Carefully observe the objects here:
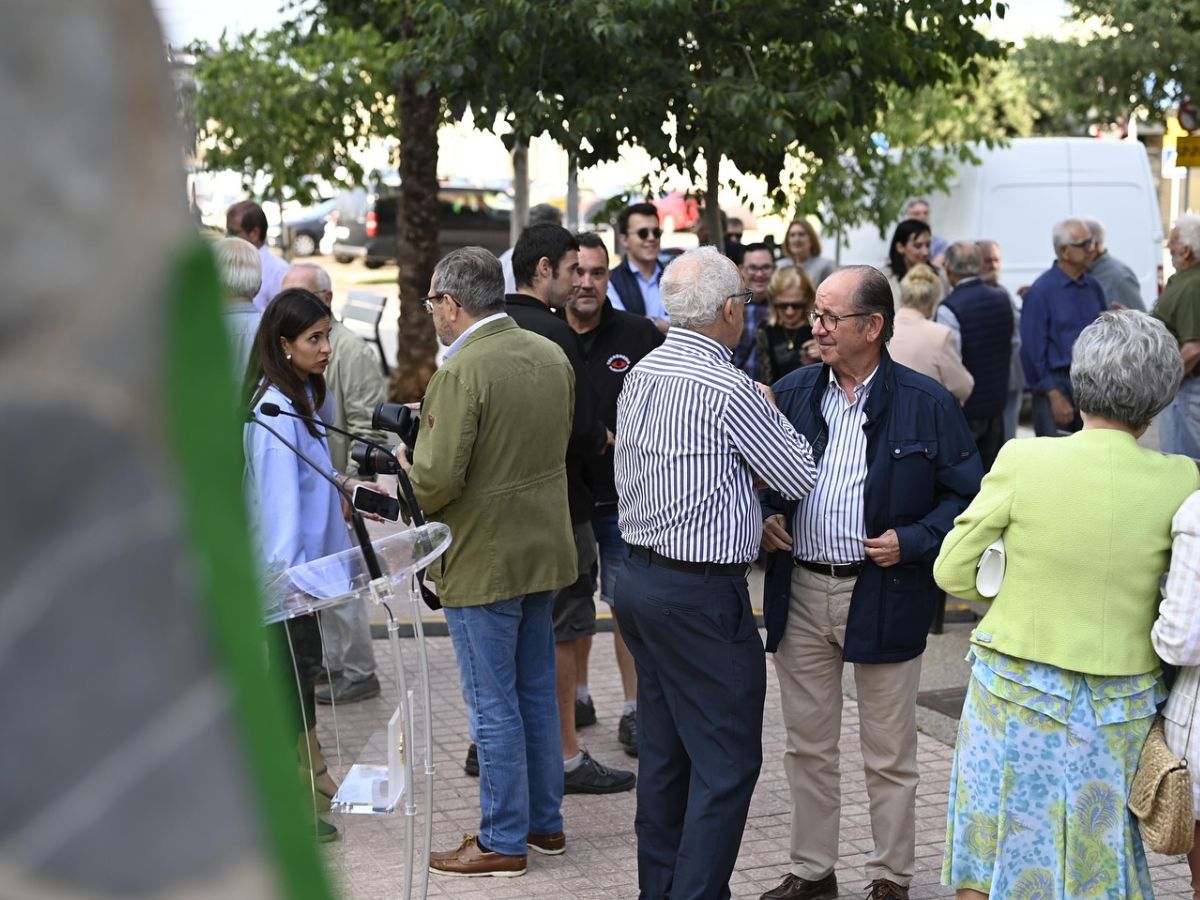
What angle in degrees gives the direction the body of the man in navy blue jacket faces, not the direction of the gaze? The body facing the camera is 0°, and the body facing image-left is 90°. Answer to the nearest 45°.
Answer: approximately 45°

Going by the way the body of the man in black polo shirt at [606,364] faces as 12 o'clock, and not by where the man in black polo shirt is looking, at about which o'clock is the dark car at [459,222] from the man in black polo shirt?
The dark car is roughly at 6 o'clock from the man in black polo shirt.

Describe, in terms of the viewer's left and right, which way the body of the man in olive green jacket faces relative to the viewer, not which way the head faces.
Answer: facing away from the viewer and to the left of the viewer

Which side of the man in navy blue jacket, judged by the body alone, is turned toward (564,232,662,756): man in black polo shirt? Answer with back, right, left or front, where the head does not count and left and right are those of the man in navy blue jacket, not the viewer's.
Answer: right

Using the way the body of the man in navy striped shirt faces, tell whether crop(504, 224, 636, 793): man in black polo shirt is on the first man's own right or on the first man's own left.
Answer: on the first man's own left

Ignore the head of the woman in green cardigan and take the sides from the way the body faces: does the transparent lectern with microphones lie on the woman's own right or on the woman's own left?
on the woman's own left

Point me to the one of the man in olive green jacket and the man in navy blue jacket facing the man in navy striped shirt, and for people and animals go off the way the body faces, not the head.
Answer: the man in navy blue jacket

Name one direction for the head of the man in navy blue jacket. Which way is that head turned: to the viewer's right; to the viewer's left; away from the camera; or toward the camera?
to the viewer's left
